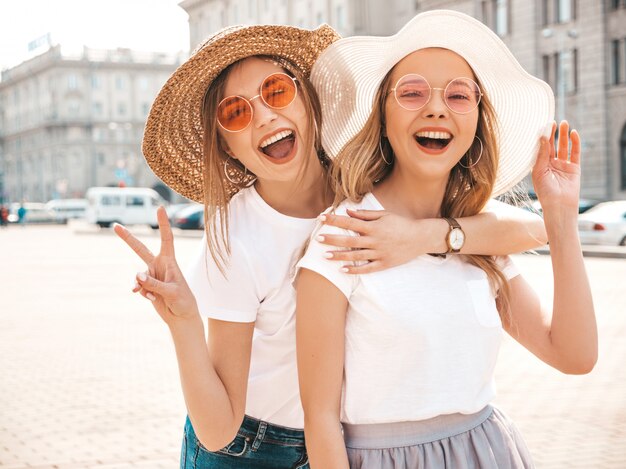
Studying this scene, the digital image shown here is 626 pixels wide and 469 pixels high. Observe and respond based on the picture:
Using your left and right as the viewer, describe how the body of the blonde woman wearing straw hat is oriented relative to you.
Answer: facing the viewer and to the right of the viewer

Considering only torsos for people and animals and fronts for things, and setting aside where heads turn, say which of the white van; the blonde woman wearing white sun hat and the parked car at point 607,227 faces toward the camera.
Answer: the blonde woman wearing white sun hat

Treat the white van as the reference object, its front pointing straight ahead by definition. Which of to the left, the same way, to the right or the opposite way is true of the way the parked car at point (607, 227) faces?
the same way

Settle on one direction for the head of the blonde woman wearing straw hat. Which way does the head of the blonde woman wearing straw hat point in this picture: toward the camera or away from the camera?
toward the camera

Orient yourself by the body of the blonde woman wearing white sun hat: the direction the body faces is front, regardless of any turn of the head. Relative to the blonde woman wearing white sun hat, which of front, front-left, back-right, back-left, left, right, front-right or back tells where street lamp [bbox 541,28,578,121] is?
back

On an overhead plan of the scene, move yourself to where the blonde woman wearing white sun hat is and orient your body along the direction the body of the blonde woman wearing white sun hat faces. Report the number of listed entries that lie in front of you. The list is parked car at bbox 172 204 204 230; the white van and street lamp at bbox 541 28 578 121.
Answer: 0

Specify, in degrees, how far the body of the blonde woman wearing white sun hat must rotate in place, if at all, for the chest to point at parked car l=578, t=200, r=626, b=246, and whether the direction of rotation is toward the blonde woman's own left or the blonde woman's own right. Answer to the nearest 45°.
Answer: approximately 180°

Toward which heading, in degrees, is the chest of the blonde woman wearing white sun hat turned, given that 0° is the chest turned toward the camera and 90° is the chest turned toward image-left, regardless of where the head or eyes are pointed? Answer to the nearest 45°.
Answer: approximately 0°

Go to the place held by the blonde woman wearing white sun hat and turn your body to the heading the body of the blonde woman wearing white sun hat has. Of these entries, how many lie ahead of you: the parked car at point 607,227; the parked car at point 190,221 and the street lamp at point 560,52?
0

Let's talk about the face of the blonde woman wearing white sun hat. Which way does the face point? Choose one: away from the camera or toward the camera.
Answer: toward the camera
